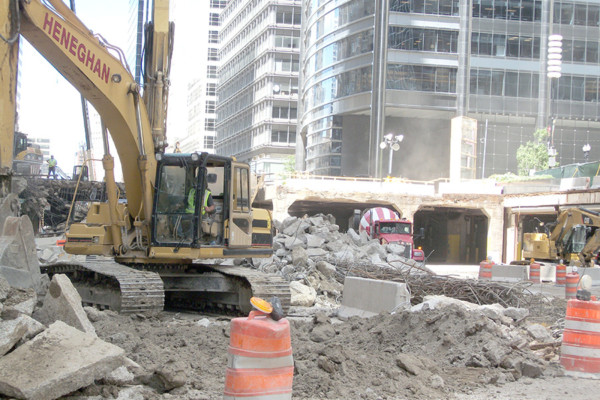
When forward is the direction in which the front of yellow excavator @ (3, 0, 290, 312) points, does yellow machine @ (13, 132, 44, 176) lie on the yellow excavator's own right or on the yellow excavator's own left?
on the yellow excavator's own right

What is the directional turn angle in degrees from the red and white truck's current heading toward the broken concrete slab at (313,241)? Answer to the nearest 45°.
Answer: approximately 45° to its right

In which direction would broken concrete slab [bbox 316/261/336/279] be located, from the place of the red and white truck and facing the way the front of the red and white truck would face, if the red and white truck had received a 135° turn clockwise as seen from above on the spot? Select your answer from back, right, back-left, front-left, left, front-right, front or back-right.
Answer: left

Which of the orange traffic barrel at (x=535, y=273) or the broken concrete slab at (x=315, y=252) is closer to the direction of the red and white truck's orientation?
the orange traffic barrel

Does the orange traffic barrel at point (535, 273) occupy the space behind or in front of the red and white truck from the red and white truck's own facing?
in front

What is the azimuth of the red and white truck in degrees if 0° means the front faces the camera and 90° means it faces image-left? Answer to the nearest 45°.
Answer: approximately 315°

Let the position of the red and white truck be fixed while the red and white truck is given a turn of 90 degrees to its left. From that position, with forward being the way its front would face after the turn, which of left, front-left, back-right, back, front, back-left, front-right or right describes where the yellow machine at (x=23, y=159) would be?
back-left

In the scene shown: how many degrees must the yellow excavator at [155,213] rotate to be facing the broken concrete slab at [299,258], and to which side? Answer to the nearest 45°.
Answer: approximately 180°

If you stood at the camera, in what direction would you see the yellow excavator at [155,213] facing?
facing the viewer and to the left of the viewer

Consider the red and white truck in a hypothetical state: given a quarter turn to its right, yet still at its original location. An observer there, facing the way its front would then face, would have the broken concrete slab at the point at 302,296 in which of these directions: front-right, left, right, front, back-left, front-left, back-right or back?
front-left

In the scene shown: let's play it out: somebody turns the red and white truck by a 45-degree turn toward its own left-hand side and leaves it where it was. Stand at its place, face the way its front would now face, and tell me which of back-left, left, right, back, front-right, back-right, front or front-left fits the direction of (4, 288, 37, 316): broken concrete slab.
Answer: right

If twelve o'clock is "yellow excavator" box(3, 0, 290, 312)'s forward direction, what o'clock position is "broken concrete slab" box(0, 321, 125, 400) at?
The broken concrete slab is roughly at 11 o'clock from the yellow excavator.

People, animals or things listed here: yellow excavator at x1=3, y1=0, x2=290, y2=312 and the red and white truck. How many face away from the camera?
0

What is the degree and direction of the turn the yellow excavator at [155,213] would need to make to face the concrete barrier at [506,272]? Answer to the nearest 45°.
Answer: approximately 180°

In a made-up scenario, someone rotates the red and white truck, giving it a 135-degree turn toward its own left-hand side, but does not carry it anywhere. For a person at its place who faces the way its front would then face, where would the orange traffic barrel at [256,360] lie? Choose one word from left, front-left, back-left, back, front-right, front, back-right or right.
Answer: back

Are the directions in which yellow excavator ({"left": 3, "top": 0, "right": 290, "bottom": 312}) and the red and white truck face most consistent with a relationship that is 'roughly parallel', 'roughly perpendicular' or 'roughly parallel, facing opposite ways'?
roughly perpendicular
